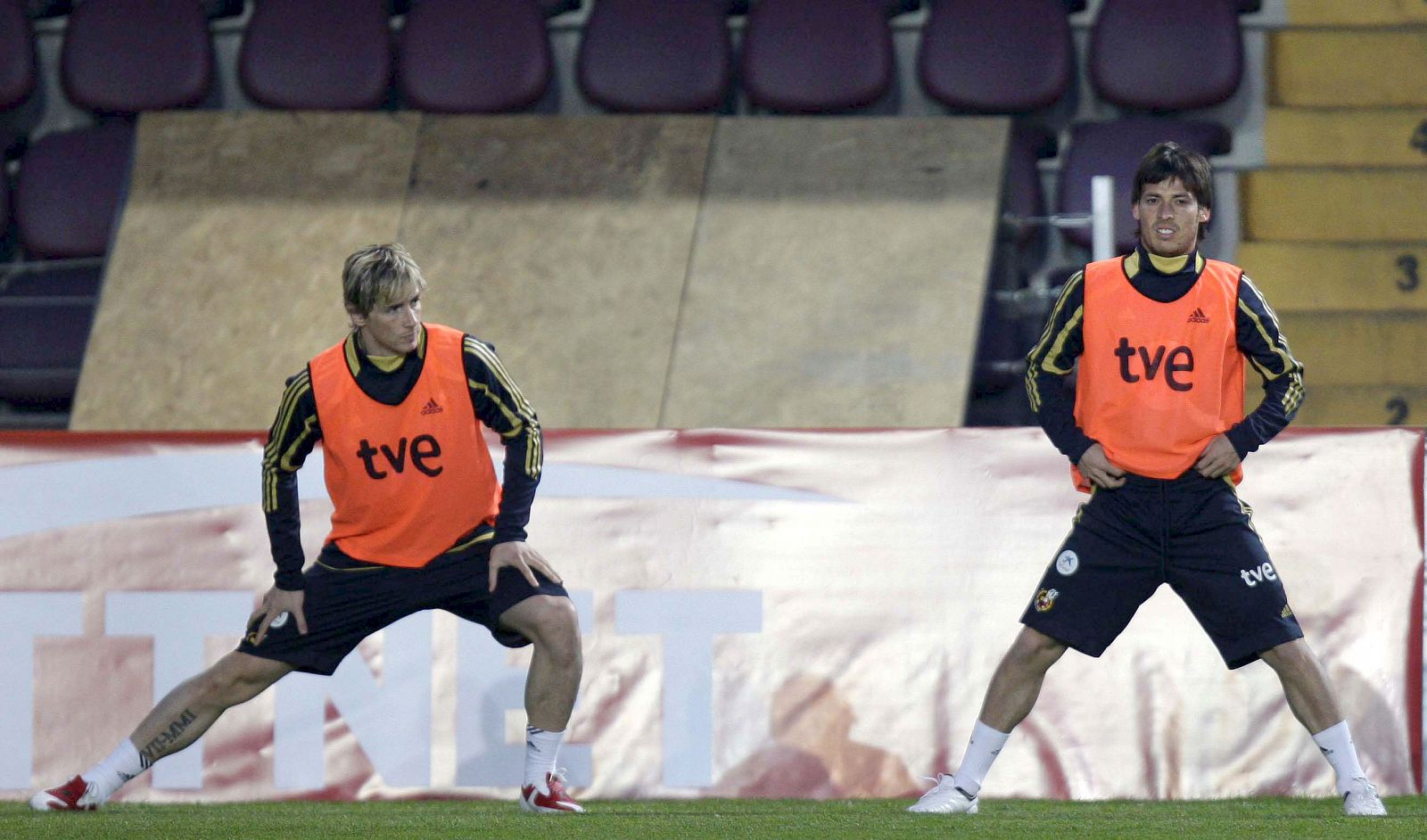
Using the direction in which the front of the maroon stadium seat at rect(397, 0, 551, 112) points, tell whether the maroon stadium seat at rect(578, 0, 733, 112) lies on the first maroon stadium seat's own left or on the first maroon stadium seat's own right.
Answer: on the first maroon stadium seat's own left

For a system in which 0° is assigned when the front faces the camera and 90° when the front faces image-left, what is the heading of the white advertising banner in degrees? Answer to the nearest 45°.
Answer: approximately 0°

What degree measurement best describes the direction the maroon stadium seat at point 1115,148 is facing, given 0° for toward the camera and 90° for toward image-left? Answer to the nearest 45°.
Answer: approximately 0°

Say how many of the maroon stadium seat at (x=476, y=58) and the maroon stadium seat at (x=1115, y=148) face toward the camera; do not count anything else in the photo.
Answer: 2

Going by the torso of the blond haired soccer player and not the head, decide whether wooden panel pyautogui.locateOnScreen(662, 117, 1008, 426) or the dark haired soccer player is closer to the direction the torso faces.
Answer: the dark haired soccer player

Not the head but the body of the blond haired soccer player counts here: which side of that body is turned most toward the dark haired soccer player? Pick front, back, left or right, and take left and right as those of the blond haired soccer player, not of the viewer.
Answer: left

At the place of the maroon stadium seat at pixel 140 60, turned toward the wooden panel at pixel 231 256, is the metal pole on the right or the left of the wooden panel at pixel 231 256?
left

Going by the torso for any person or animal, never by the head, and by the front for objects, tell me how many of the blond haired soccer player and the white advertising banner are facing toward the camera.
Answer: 2

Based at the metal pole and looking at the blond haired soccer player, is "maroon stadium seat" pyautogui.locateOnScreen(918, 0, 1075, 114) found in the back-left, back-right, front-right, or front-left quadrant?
back-right

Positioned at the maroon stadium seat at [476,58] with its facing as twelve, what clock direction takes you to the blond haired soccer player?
The blond haired soccer player is roughly at 12 o'clock from the maroon stadium seat.
